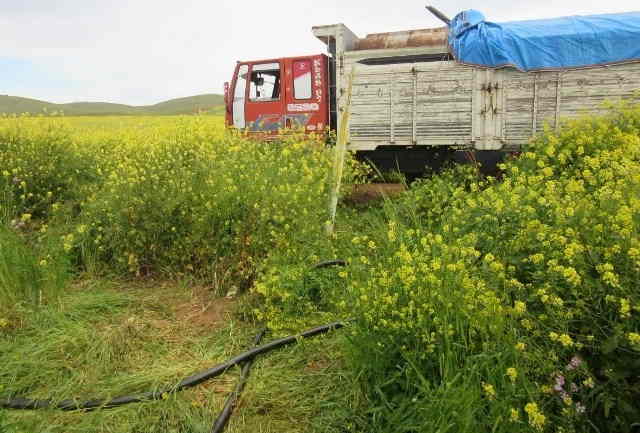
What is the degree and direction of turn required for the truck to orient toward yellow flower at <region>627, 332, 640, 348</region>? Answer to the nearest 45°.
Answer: approximately 90° to its left

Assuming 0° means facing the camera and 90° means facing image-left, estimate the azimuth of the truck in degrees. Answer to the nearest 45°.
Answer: approximately 90°

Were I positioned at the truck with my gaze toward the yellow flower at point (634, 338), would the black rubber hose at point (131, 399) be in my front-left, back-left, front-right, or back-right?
front-right

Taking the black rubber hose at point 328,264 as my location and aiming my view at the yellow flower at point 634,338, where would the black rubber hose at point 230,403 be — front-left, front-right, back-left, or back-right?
front-right

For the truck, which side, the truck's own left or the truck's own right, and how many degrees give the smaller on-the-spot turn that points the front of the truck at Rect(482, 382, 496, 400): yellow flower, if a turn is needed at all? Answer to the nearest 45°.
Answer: approximately 90° to the truck's own left

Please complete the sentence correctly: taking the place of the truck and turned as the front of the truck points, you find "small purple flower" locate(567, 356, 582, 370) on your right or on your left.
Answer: on your left

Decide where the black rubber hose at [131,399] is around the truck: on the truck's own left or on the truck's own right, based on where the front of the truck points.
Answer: on the truck's own left
